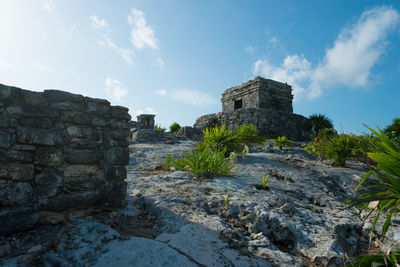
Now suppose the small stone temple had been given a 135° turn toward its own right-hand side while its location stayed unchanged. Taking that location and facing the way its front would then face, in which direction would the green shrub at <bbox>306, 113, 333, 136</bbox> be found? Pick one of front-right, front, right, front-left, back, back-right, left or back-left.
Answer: right

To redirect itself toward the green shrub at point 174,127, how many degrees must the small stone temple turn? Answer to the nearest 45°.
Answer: approximately 45° to its right

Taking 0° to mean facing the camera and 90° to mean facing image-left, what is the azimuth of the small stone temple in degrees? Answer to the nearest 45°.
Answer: approximately 45°

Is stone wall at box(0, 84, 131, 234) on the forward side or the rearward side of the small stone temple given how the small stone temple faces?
on the forward side

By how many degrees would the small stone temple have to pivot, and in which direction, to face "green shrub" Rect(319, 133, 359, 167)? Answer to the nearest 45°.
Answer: approximately 45° to its left

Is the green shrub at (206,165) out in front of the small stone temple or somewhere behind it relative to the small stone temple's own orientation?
in front
